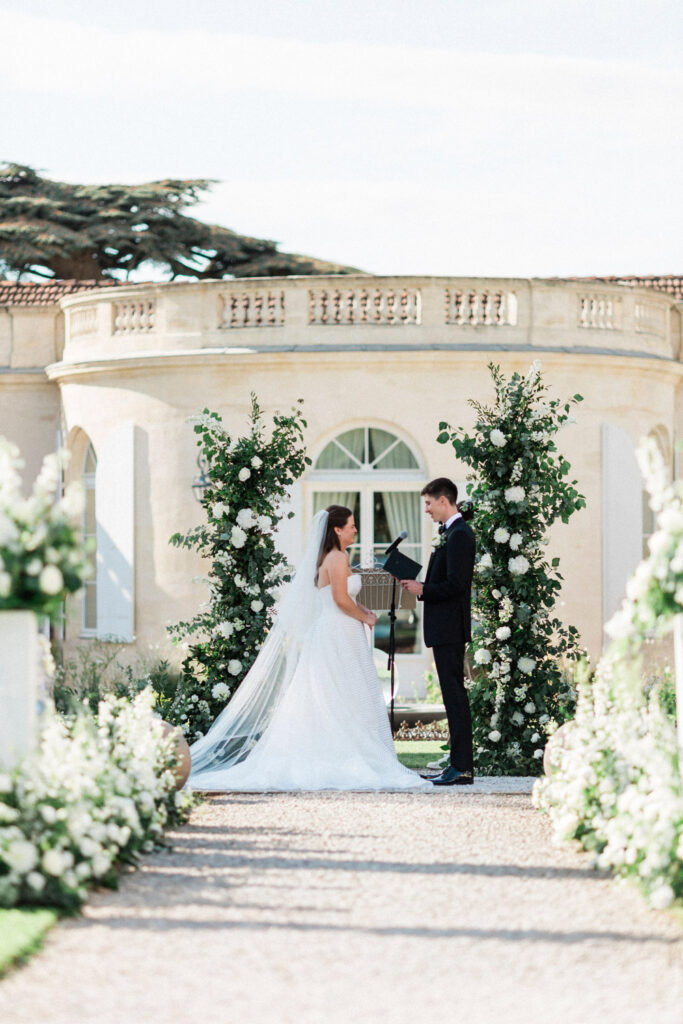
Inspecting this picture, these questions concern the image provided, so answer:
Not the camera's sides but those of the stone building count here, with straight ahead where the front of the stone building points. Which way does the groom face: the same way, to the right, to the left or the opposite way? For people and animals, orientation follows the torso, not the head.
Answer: to the right

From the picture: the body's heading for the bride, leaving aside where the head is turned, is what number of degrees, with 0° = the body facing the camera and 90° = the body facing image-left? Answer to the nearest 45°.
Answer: approximately 270°

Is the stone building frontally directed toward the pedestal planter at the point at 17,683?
yes

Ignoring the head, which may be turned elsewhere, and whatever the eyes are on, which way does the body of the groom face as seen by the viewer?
to the viewer's left

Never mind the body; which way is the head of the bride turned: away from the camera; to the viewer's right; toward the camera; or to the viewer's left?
to the viewer's right

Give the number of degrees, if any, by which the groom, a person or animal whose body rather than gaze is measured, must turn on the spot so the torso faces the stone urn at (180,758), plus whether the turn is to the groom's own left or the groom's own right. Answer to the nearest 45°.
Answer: approximately 45° to the groom's own left

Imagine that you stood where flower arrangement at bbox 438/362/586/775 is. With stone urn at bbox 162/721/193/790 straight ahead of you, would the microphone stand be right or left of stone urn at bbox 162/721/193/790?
right

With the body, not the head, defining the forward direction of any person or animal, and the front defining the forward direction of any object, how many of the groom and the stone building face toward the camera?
1

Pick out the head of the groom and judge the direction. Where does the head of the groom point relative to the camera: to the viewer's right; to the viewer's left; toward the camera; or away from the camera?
to the viewer's left
